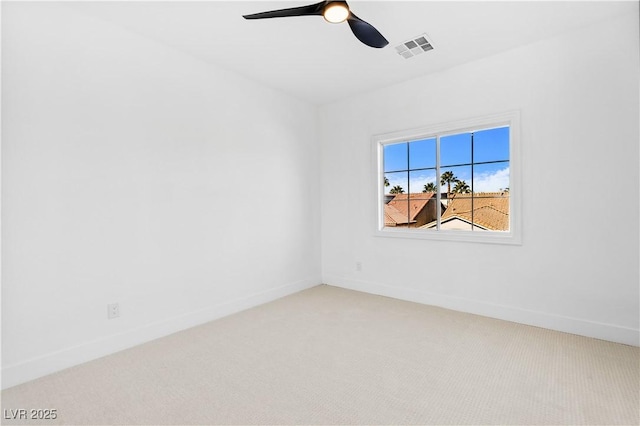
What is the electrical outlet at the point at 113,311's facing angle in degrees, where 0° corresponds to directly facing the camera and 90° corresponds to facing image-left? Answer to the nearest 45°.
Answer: approximately 315°

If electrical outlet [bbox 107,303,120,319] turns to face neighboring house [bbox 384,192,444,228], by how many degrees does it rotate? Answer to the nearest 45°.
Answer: approximately 45° to its left

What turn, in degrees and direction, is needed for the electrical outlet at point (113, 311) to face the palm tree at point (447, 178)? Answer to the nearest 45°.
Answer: approximately 45° to its left
